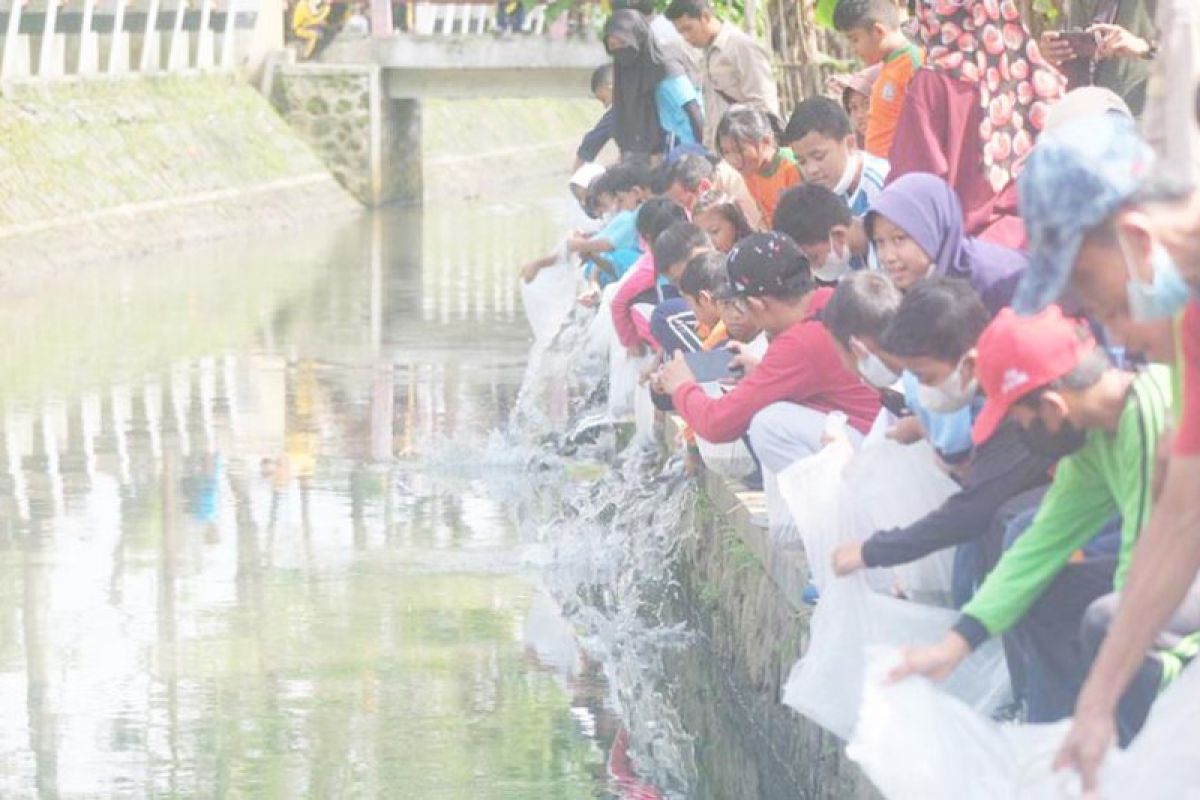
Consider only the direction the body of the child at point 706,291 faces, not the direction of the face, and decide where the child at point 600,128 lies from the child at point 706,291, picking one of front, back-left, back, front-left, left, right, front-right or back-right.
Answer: right

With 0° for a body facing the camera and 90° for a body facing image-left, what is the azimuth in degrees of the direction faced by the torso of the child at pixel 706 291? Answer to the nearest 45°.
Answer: approximately 90°

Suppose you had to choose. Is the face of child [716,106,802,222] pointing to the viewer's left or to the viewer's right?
to the viewer's left

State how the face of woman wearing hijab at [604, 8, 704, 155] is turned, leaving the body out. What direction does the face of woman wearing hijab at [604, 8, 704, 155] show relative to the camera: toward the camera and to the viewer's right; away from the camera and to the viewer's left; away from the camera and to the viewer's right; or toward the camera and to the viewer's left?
toward the camera and to the viewer's left

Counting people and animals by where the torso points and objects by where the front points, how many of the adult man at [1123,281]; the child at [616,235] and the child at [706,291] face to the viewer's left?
3

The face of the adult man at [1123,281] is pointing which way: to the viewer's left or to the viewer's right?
to the viewer's left

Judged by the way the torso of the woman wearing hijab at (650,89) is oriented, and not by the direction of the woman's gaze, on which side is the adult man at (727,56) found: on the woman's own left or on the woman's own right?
on the woman's own left

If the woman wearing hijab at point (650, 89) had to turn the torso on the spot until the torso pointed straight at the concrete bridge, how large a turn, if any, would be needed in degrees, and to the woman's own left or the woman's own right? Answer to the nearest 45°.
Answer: approximately 135° to the woman's own right

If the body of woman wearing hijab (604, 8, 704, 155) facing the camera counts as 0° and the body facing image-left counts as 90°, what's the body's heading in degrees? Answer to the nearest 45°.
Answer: approximately 45°

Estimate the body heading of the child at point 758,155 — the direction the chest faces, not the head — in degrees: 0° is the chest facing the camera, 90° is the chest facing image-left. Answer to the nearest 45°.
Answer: approximately 45°

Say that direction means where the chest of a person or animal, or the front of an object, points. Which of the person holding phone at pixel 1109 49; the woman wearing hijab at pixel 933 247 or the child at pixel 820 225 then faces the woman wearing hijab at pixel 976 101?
the person holding phone

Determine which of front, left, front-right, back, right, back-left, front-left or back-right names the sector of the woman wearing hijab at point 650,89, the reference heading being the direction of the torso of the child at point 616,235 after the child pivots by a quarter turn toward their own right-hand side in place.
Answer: front
